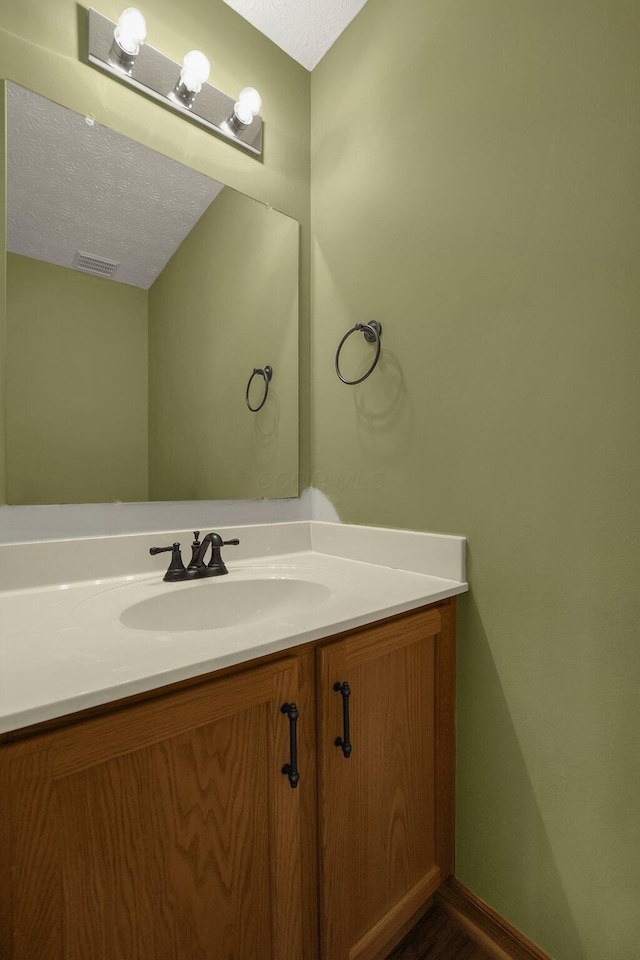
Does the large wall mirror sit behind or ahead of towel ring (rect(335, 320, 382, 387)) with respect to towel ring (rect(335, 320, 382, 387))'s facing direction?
ahead

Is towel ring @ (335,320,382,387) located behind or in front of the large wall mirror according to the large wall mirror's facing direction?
in front

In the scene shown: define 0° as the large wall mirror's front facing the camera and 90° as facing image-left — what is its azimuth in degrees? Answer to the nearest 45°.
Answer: approximately 315°

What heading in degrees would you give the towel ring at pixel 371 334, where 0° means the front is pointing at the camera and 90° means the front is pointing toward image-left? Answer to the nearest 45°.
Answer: approximately 45°

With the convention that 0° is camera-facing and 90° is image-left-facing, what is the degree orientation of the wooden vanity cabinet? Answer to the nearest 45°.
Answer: approximately 315°
